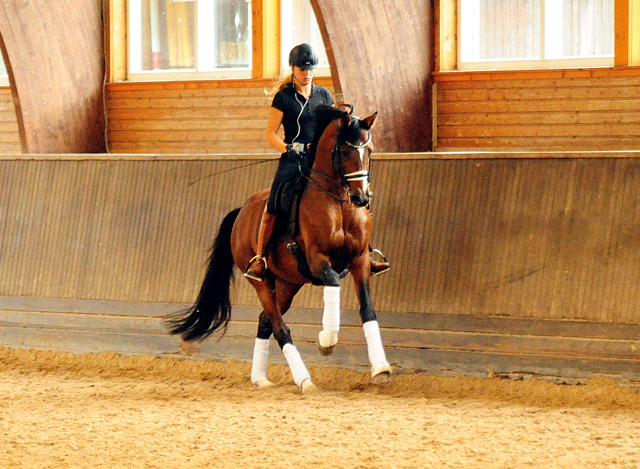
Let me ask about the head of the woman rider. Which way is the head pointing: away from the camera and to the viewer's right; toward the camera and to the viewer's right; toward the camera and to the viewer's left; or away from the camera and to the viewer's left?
toward the camera and to the viewer's right

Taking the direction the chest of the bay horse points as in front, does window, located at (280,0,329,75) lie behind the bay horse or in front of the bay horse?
behind
